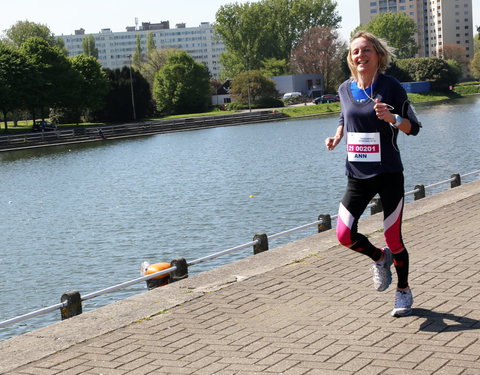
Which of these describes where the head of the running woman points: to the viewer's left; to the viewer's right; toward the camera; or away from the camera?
toward the camera
